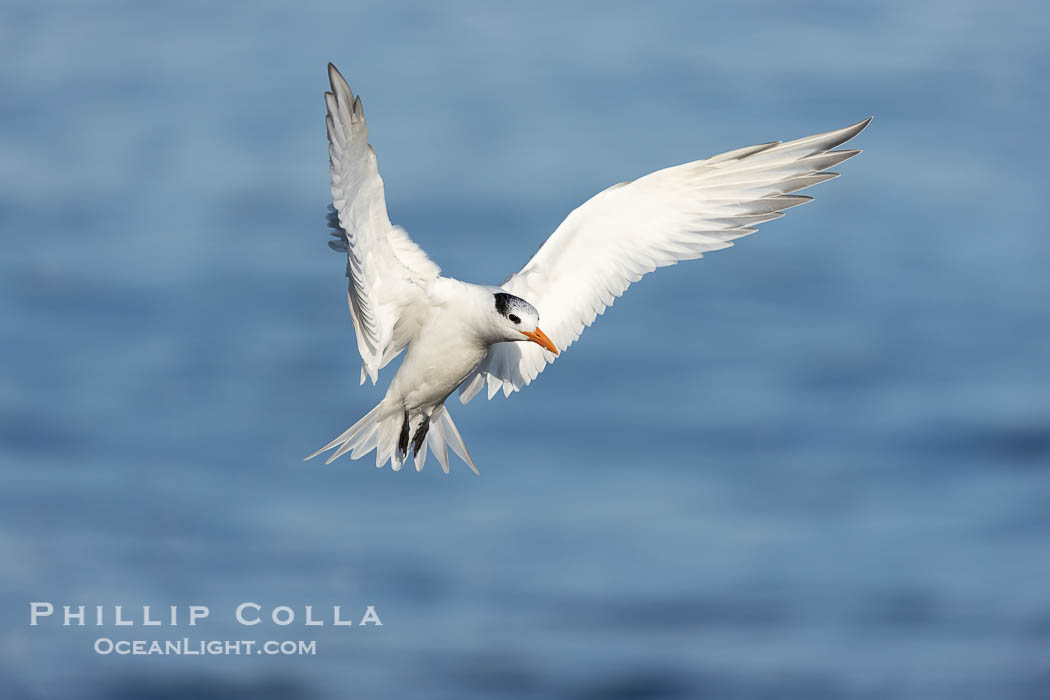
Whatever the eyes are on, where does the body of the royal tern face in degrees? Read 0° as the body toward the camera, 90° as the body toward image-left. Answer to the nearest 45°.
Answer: approximately 315°
